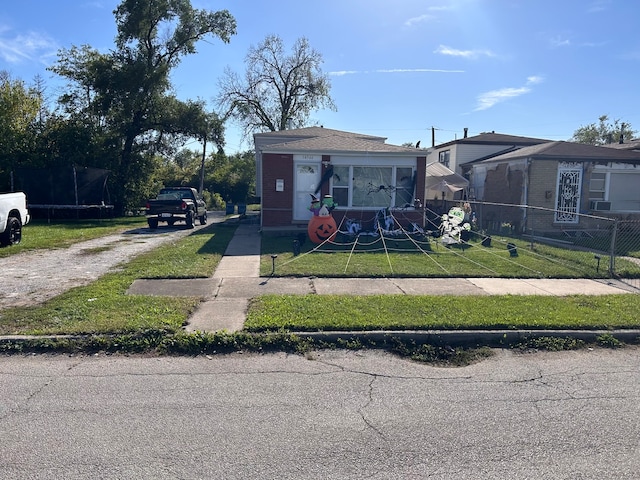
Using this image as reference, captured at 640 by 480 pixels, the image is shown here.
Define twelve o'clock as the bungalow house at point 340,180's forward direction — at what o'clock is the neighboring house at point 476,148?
The neighboring house is roughly at 7 o'clock from the bungalow house.

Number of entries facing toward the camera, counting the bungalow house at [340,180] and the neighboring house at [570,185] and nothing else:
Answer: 2

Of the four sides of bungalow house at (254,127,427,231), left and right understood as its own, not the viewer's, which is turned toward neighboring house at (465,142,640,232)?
left

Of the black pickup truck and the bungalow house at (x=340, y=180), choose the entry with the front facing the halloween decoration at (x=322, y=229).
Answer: the bungalow house

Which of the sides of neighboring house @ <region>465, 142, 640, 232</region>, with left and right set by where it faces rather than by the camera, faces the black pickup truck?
right

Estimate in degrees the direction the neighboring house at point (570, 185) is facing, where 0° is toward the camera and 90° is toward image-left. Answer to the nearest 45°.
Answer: approximately 0°

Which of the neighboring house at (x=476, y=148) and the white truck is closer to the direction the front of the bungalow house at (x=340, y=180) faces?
the white truck

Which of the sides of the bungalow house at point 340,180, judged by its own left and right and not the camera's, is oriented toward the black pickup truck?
right

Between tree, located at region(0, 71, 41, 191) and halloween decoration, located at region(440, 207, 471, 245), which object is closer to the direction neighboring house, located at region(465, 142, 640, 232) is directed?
the halloween decoration
